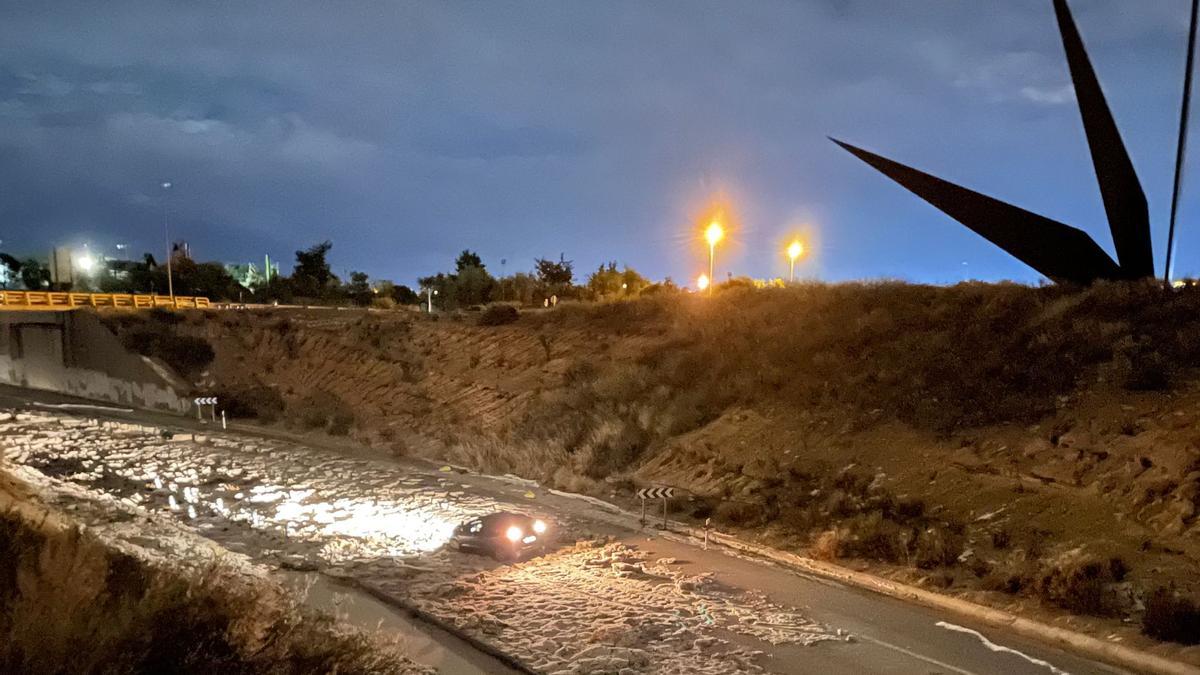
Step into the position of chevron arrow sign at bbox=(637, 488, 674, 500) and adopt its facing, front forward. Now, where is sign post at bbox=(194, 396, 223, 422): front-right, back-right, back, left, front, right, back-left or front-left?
back-right

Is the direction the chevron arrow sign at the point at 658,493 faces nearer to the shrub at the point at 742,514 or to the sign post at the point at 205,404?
the shrub

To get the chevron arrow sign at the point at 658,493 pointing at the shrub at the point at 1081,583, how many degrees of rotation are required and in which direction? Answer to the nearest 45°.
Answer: approximately 45° to its left

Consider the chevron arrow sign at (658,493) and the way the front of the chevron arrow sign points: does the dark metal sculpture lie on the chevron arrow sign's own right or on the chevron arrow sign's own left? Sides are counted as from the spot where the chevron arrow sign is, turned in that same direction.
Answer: on the chevron arrow sign's own left

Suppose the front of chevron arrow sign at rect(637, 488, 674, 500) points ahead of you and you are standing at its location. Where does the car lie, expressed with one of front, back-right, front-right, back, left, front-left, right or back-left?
front-right

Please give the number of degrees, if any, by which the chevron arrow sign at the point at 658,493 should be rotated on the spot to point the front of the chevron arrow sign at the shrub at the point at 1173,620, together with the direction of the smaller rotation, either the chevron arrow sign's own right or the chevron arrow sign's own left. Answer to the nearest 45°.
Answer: approximately 45° to the chevron arrow sign's own left

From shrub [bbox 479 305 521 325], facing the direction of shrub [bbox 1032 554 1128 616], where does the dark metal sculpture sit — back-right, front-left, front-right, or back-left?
front-left

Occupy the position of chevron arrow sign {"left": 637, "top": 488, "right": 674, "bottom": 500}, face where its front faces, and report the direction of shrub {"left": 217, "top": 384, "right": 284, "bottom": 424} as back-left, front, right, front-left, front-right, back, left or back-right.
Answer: back-right

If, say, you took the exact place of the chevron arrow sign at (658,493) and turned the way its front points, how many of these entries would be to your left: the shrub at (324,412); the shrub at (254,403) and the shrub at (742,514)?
1

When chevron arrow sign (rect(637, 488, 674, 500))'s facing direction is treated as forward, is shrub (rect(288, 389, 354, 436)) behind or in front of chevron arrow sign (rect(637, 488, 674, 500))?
behind

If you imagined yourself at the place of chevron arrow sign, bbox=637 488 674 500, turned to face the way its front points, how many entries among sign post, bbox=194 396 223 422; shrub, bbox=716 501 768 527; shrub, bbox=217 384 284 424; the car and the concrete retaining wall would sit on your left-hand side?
1

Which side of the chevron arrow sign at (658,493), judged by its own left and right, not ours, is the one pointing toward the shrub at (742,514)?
left

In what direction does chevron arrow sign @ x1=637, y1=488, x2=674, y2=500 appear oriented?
toward the camera

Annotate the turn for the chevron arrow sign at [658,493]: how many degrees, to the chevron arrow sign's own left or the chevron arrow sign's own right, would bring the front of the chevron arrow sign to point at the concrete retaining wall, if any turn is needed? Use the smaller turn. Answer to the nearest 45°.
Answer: approximately 135° to the chevron arrow sign's own right

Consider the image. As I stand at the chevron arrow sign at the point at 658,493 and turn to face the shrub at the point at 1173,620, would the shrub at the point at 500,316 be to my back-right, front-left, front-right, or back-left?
back-left
